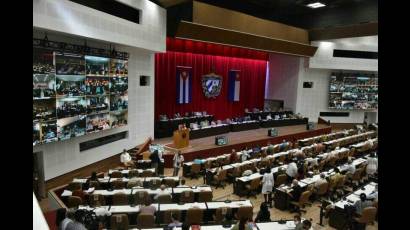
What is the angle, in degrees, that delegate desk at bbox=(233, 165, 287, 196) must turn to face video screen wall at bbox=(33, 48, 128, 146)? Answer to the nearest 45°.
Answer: approximately 45° to its left

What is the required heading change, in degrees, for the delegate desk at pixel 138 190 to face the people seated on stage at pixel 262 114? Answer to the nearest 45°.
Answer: approximately 45° to its right

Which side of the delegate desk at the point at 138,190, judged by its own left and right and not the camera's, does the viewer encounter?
back

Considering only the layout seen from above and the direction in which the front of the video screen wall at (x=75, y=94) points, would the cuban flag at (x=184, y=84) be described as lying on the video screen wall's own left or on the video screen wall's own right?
on the video screen wall's own left

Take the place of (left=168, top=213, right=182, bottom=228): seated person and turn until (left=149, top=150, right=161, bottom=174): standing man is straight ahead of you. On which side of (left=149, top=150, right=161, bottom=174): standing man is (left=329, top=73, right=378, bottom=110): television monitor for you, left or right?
right

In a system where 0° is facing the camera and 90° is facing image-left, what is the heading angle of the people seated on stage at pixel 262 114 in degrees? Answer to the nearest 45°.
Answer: approximately 315°

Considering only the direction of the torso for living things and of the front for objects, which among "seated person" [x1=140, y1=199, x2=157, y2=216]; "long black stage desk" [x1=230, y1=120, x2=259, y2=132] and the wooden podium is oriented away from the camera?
the seated person

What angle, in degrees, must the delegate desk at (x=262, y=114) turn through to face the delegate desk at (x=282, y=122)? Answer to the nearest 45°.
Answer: approximately 45° to its left
